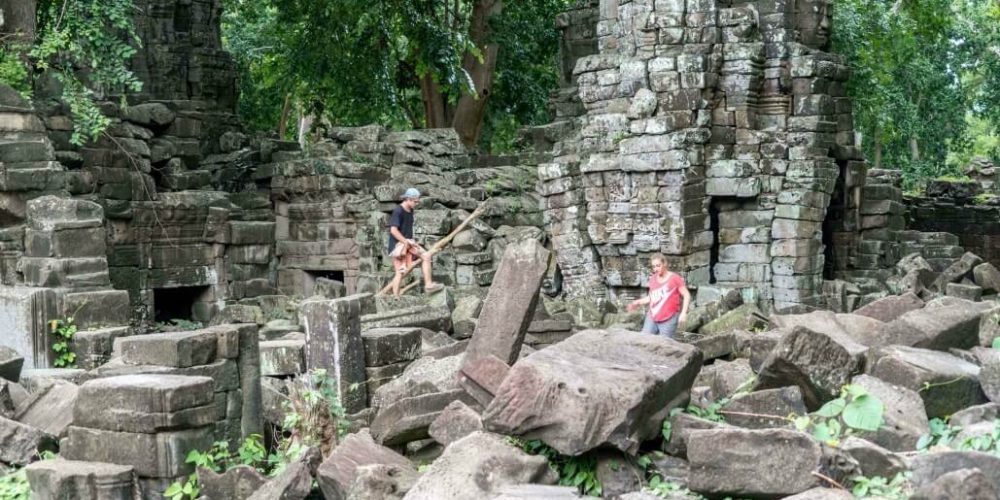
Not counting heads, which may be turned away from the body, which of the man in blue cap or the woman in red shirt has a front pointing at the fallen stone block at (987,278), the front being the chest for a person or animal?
the man in blue cap

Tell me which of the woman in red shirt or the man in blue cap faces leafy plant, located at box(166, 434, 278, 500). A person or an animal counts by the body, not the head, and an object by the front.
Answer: the woman in red shirt

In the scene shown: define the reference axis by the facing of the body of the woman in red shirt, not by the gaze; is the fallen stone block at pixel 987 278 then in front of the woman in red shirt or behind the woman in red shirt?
behind

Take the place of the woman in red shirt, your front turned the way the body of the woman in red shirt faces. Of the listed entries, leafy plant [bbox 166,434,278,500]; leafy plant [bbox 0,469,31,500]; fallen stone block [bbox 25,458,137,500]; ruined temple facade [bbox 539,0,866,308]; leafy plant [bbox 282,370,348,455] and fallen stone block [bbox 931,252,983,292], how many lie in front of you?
4

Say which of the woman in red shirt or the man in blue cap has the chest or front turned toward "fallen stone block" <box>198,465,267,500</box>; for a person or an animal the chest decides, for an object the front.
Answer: the woman in red shirt

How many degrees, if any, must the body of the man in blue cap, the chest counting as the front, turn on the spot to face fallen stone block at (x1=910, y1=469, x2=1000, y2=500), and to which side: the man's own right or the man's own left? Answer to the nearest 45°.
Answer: approximately 90° to the man's own right

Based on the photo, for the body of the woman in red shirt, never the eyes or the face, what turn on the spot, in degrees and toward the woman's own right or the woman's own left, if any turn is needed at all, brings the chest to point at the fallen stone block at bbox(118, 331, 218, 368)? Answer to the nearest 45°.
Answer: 0° — they already face it

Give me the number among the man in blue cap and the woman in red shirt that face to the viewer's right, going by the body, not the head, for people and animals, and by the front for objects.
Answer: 1

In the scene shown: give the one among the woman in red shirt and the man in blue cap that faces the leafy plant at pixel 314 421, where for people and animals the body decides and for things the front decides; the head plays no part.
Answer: the woman in red shirt

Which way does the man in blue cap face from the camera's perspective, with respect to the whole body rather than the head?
to the viewer's right

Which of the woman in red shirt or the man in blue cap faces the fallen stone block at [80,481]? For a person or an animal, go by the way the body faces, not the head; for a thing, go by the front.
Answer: the woman in red shirt
